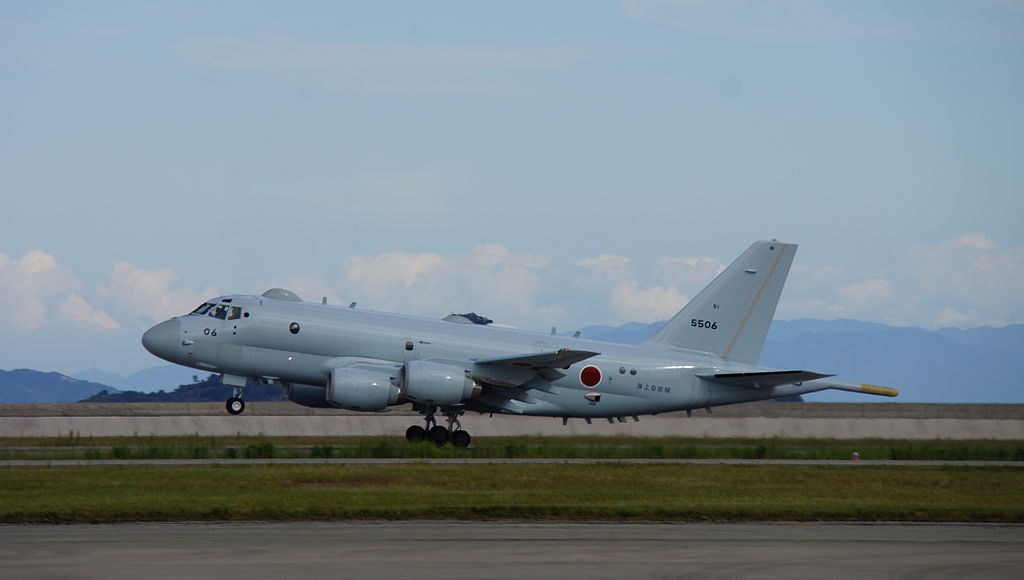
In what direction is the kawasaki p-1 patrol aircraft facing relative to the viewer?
to the viewer's left
